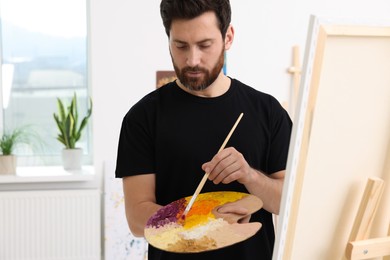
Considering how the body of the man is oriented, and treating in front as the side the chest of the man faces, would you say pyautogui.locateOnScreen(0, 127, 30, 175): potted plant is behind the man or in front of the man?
behind

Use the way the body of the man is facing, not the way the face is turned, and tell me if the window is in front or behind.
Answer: behind

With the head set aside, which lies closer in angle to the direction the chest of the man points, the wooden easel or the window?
the wooden easel

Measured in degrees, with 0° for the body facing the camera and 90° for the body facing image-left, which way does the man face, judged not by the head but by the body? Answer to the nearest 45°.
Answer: approximately 0°

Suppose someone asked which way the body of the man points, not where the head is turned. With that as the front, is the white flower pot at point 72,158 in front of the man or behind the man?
behind
